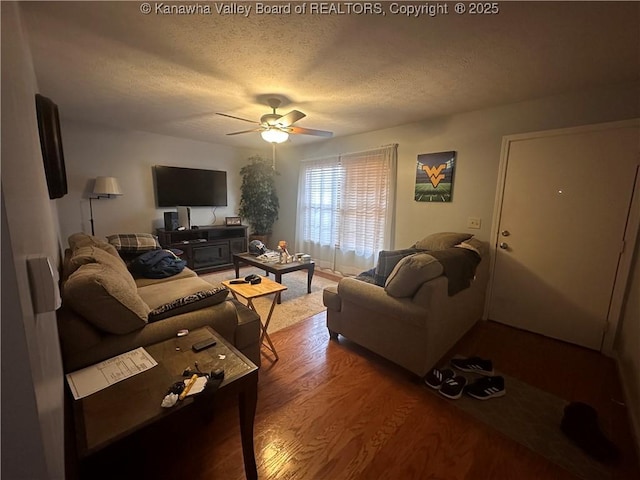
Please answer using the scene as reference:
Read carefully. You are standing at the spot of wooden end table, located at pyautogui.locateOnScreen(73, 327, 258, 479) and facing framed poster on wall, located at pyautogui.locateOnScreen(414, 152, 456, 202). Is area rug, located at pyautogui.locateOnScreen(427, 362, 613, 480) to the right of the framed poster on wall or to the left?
right

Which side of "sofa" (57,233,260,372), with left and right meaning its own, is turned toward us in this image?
right

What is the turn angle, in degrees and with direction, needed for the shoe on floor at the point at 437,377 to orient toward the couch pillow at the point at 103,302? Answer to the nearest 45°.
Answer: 0° — it already faces it

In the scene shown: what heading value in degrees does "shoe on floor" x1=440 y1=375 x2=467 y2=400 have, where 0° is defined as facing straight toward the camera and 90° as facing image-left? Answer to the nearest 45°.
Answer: approximately 45°

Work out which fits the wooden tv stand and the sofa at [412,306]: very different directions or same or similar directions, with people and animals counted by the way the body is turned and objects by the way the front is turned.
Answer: very different directions

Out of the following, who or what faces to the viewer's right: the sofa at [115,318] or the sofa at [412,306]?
the sofa at [115,318]
